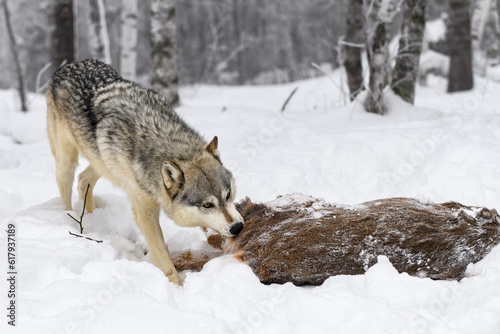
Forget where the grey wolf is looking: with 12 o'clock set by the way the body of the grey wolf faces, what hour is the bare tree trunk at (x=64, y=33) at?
The bare tree trunk is roughly at 7 o'clock from the grey wolf.

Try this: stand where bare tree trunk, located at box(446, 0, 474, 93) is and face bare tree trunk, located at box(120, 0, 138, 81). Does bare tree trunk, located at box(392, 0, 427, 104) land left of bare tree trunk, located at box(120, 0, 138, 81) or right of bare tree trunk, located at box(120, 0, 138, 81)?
left

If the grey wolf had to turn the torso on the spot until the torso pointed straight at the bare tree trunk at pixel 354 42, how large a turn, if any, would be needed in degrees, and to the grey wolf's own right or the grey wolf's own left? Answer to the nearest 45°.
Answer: approximately 90° to the grey wolf's own left

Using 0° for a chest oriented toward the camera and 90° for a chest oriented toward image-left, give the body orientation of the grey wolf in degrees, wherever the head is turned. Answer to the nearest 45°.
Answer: approximately 315°

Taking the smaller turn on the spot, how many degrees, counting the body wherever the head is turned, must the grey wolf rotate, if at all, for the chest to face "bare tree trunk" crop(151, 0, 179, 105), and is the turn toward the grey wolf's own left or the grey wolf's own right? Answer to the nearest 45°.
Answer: approximately 135° to the grey wolf's own left

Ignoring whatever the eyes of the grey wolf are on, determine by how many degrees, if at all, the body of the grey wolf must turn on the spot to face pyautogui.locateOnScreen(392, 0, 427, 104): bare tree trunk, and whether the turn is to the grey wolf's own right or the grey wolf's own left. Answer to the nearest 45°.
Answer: approximately 90° to the grey wolf's own left

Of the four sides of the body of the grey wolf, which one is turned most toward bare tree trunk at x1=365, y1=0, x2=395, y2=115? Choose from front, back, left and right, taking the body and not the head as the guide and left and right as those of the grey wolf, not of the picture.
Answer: left

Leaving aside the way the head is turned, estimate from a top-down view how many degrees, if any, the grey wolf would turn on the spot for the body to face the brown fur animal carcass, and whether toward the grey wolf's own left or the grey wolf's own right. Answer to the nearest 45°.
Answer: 0° — it already faces it

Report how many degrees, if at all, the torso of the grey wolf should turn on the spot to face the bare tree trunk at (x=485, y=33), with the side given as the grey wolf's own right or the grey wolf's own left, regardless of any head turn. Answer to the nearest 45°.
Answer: approximately 90° to the grey wolf's own left
